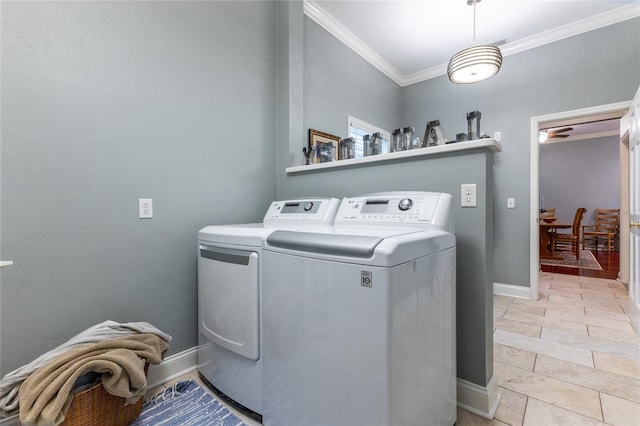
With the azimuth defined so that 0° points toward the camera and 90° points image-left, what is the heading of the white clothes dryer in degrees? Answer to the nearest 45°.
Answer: approximately 45°

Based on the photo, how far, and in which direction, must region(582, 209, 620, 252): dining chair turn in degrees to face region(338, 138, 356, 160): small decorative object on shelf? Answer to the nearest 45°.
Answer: approximately 45° to its left

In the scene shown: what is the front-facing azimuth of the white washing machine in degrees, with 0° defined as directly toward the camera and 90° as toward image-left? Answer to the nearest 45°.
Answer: approximately 45°

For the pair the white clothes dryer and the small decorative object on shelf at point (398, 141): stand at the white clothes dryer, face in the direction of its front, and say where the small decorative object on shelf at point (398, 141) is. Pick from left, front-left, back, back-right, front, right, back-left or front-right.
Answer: back-left
